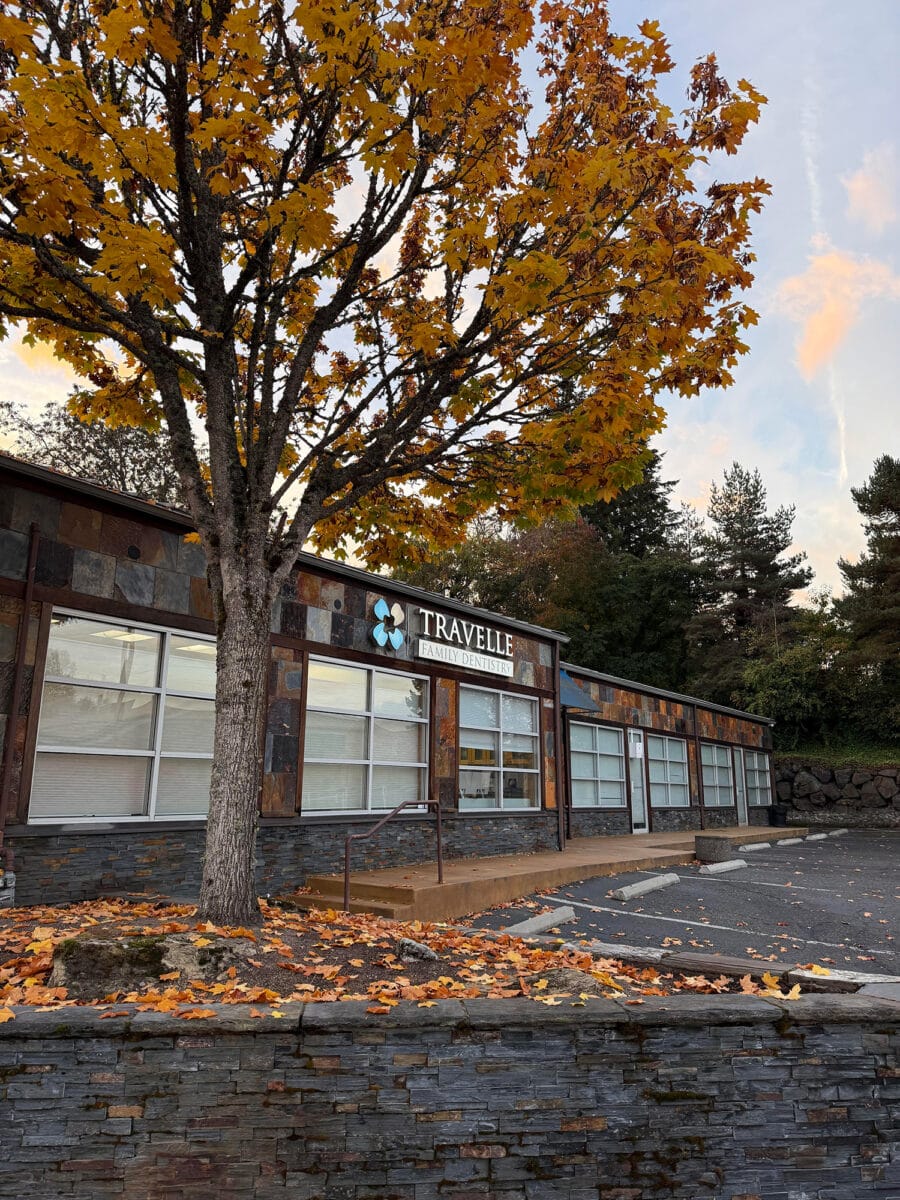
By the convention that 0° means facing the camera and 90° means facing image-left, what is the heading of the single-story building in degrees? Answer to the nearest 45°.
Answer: approximately 315°

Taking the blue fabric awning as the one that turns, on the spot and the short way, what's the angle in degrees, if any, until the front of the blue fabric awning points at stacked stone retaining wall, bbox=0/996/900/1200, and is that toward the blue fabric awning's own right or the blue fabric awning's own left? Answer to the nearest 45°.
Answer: approximately 45° to the blue fabric awning's own right

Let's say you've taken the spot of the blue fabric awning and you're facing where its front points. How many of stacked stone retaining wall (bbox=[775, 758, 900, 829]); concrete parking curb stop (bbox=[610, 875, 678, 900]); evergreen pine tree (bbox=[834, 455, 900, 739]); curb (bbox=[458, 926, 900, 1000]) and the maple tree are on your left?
2

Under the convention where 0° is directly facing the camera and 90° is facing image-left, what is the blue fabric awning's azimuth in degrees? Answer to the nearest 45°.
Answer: approximately 315°

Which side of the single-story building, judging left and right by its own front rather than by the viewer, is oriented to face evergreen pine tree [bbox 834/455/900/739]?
left

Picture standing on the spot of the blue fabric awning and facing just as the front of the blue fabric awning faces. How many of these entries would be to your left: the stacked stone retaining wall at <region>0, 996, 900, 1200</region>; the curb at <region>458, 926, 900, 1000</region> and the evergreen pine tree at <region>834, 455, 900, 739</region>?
1

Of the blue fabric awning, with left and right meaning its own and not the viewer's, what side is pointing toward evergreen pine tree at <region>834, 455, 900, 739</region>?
left

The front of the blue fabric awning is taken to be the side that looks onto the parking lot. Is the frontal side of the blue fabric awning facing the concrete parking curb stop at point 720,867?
yes

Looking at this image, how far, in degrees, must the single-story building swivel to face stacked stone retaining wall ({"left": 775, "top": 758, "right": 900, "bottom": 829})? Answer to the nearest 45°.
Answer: approximately 90° to its left

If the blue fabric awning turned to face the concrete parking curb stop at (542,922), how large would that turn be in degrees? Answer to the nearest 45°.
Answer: approximately 45° to its right

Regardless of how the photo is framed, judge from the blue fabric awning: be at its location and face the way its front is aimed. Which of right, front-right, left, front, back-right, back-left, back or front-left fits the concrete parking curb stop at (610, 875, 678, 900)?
front-right
